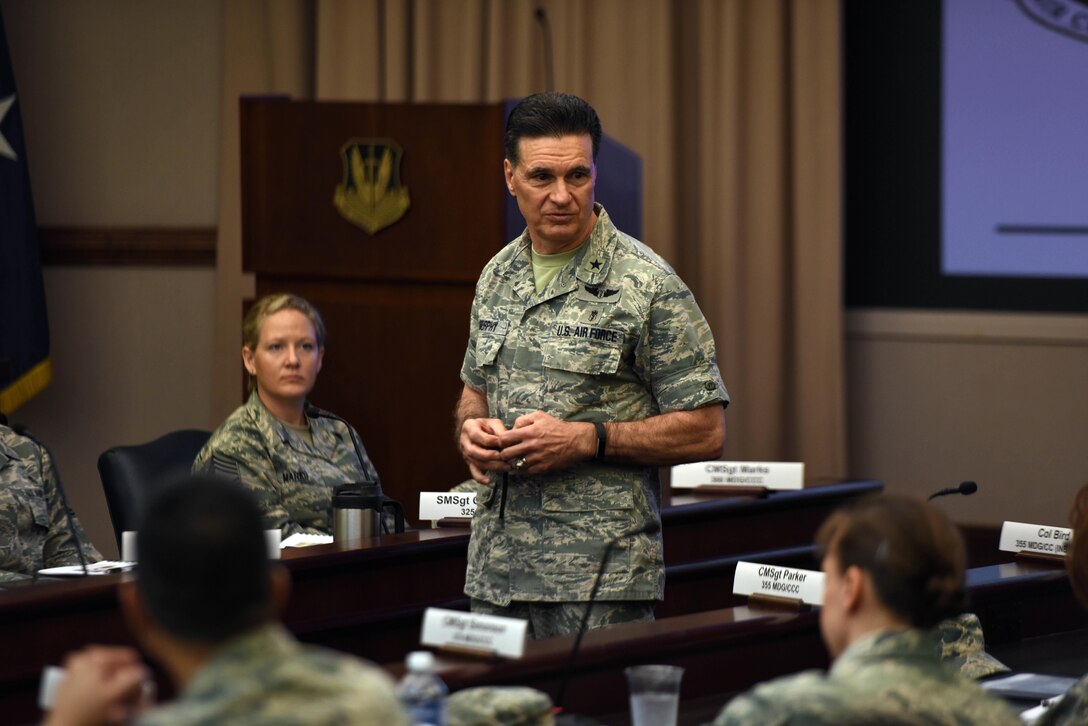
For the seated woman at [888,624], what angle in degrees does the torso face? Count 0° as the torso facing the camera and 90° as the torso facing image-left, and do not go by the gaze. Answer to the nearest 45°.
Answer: approximately 135°

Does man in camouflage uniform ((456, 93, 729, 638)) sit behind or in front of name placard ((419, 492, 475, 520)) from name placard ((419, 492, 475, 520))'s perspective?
in front

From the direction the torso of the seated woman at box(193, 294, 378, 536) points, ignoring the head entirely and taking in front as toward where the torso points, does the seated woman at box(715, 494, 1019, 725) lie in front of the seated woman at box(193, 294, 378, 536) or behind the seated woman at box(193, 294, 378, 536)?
in front

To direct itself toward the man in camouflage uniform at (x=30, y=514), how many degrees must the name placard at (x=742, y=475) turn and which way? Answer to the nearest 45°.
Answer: approximately 45° to its right

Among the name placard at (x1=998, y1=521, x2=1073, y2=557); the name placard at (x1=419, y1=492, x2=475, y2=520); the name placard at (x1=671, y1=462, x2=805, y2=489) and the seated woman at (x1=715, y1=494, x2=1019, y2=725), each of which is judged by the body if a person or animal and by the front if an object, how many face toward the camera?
3

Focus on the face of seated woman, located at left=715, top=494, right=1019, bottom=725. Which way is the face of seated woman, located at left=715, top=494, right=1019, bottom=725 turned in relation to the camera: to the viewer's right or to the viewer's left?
to the viewer's left

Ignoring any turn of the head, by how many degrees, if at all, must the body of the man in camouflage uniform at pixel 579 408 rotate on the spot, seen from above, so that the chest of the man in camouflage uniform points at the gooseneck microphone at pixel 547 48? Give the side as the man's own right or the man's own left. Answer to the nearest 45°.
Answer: approximately 135° to the man's own right

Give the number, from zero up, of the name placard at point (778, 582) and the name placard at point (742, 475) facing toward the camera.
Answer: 2

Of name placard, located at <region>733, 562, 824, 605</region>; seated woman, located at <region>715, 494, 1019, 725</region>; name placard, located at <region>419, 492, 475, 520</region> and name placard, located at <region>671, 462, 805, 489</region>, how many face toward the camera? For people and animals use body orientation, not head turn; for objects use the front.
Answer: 3

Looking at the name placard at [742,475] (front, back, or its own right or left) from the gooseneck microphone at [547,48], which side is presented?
back

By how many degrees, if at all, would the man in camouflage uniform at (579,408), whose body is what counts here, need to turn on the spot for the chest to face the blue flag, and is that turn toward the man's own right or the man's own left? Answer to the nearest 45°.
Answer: approximately 90° to the man's own right

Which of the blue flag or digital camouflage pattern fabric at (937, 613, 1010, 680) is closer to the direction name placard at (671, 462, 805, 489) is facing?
the digital camouflage pattern fabric

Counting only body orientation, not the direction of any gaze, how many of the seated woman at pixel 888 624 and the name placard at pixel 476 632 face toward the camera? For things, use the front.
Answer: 1

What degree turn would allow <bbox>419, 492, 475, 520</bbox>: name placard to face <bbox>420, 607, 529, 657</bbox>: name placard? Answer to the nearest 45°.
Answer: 0° — it already faces it
